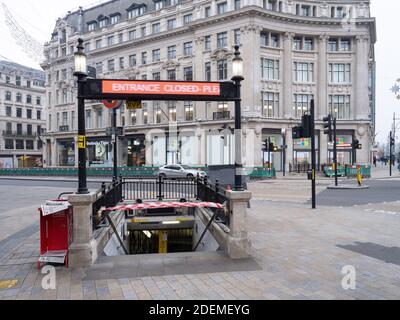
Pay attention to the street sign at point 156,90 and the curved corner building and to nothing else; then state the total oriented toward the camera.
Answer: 2

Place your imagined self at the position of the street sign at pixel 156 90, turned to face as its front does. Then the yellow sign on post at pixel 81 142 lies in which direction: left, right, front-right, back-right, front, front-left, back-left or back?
right

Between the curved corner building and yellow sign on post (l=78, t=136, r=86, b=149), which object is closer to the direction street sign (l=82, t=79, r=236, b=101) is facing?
the yellow sign on post

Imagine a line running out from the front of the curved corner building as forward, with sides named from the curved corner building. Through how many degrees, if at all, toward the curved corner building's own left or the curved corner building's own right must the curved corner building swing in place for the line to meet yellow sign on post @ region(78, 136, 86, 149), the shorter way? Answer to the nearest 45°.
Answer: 0° — it already faces it

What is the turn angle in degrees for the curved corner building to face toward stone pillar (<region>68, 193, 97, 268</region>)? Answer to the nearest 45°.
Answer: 0° — it already faces it

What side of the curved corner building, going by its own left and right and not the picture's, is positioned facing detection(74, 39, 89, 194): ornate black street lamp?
front

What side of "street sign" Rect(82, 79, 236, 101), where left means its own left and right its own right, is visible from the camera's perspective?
front

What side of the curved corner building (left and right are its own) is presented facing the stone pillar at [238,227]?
front

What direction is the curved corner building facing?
toward the camera

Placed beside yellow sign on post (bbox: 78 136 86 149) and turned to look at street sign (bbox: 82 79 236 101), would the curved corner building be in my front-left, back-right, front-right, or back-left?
front-left
